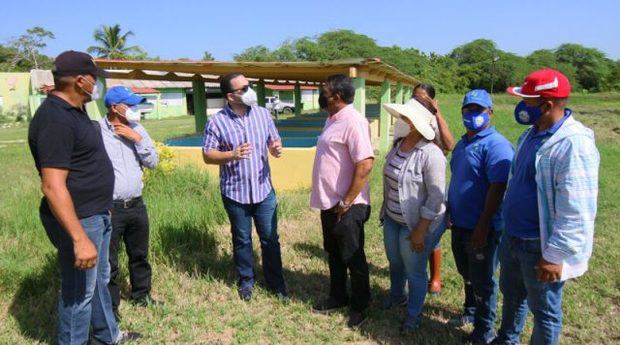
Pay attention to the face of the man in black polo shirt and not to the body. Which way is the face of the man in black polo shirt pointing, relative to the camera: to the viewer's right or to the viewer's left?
to the viewer's right

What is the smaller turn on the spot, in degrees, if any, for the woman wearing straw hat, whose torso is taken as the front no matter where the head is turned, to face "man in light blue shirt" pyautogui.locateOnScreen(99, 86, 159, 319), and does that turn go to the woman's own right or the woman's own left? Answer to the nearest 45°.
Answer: approximately 45° to the woman's own right

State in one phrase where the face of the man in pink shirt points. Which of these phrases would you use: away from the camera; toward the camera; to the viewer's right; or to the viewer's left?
to the viewer's left

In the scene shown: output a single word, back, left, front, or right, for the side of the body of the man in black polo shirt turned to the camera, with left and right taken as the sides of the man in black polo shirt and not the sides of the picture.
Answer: right

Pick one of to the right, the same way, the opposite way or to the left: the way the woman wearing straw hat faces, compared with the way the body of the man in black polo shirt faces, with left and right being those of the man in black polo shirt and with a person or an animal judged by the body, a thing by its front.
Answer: the opposite way

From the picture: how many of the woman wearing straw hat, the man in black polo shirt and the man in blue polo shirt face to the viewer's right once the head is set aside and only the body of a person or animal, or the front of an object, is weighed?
1

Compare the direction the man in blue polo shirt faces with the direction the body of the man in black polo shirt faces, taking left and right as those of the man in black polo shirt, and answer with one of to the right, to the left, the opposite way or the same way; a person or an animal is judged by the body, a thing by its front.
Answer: the opposite way

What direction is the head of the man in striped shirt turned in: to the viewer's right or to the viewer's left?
to the viewer's right

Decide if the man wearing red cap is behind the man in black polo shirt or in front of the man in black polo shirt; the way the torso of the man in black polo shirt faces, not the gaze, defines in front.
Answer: in front
